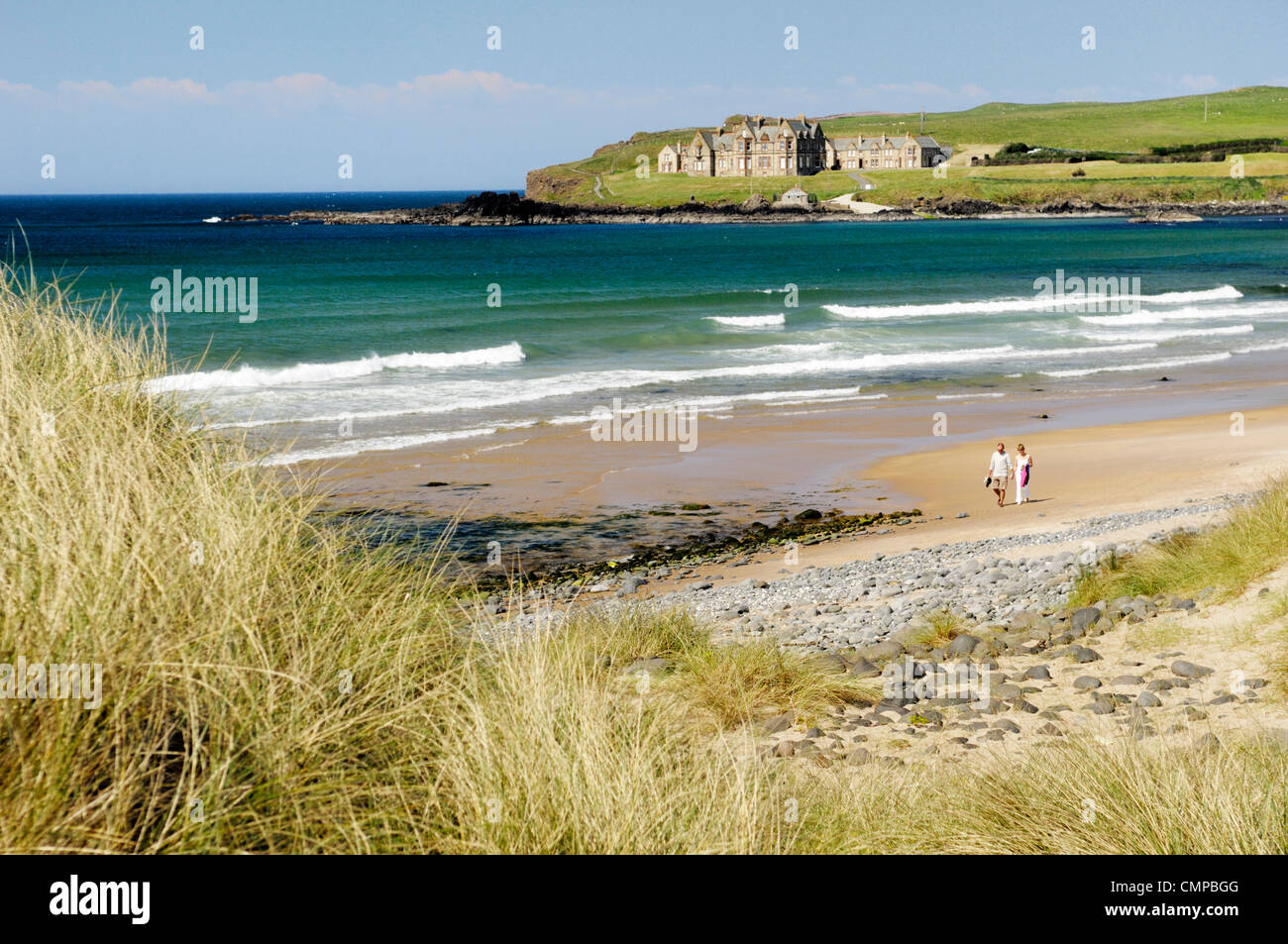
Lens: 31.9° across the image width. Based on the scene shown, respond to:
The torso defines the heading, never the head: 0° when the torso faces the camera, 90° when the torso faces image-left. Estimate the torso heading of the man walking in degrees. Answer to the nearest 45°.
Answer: approximately 0°
